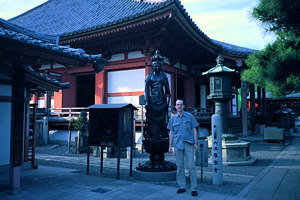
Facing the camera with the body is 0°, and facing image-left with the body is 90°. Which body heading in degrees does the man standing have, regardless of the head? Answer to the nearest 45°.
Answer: approximately 0°

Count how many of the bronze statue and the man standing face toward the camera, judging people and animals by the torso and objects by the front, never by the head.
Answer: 2

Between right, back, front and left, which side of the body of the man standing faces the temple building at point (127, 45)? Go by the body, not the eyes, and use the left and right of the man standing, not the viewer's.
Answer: back

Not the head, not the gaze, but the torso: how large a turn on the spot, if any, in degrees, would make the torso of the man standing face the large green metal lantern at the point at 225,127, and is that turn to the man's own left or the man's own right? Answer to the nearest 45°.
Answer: approximately 180°

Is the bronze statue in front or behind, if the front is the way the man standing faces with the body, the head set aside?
behind

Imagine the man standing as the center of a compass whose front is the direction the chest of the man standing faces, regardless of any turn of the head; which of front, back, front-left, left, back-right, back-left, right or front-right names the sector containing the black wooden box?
back-right

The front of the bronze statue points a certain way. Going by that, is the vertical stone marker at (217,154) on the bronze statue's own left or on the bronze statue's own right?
on the bronze statue's own left

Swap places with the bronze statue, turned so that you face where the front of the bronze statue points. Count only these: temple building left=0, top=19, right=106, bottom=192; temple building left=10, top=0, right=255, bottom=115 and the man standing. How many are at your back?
1

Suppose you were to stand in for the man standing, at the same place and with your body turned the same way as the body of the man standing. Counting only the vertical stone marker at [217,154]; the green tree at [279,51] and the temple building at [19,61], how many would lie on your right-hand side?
1

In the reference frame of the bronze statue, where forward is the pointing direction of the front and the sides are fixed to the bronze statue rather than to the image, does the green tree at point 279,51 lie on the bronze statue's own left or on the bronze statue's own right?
on the bronze statue's own left

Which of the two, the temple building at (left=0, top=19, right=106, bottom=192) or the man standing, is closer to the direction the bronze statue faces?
the man standing

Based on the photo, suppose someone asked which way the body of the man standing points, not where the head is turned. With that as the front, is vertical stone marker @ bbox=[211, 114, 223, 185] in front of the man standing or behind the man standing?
behind

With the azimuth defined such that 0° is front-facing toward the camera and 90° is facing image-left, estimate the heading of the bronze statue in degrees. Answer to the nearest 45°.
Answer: approximately 0°

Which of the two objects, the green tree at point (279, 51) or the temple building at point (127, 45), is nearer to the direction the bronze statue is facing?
the green tree

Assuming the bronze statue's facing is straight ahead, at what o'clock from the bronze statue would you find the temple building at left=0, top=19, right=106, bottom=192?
The temple building is roughly at 2 o'clock from the bronze statue.
